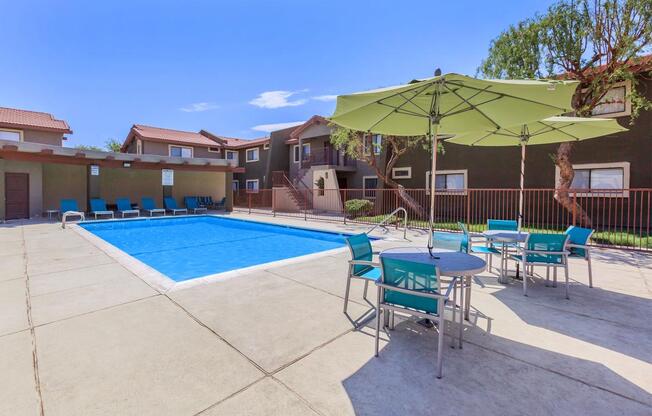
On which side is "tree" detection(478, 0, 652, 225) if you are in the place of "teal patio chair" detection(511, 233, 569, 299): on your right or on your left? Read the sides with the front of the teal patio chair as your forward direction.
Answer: on your right

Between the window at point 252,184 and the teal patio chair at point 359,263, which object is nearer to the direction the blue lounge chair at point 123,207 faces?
the teal patio chair

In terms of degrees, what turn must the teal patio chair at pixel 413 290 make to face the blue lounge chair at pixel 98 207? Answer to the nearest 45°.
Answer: approximately 90° to its left

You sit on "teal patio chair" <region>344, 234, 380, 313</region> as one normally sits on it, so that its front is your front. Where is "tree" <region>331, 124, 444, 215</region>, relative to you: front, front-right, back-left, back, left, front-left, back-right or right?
back-left

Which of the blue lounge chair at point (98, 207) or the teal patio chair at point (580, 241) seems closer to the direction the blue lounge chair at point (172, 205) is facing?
the teal patio chair
